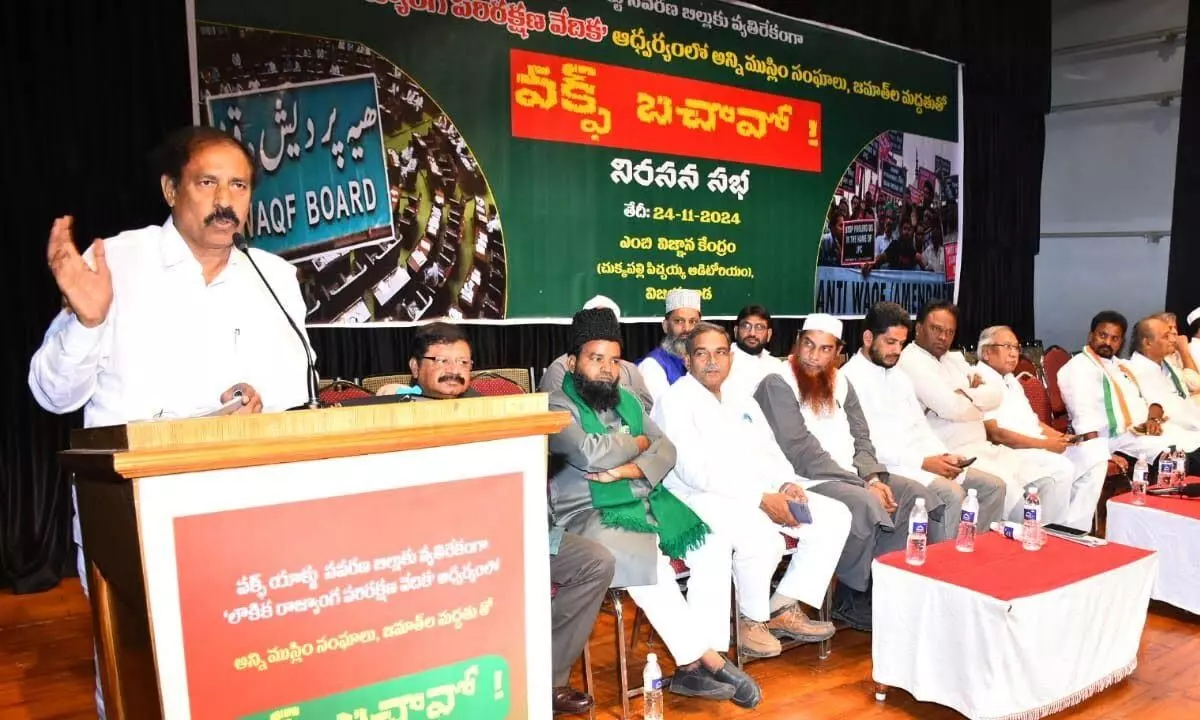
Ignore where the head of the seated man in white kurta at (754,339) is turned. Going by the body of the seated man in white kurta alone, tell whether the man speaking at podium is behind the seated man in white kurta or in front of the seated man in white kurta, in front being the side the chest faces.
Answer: in front

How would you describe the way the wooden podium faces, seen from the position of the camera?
facing the viewer

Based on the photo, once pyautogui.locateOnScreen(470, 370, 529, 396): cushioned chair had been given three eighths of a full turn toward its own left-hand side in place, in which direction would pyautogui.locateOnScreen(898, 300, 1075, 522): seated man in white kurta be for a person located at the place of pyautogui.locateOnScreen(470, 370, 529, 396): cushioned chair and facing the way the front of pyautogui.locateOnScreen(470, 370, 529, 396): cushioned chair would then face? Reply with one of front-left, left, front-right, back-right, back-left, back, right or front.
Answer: right

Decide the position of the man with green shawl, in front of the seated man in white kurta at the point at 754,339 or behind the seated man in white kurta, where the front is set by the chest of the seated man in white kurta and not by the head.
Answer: in front

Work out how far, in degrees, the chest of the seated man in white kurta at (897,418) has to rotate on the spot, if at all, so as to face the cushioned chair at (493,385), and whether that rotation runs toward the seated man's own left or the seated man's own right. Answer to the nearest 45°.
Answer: approximately 90° to the seated man's own right

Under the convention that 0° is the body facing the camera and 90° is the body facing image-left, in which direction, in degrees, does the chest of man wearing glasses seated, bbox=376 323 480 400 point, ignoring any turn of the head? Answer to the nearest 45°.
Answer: approximately 315°

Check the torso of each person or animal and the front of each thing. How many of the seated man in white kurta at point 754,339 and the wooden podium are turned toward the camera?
2

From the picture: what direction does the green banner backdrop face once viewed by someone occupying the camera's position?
facing the viewer and to the right of the viewer

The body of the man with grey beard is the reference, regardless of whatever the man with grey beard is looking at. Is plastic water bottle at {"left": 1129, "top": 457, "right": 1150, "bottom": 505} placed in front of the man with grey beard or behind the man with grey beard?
in front

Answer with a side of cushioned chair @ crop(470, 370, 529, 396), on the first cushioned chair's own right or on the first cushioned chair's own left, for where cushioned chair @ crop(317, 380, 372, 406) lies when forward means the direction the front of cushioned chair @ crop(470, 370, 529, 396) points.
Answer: on the first cushioned chair's own right
